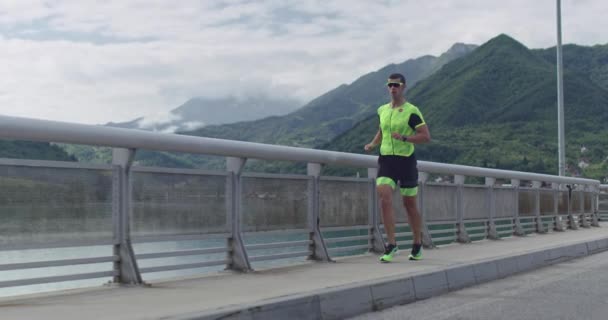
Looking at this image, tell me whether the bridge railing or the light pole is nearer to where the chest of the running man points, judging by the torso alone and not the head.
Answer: the bridge railing

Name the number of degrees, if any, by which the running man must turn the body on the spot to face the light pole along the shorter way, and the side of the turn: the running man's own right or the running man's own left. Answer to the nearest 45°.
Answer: approximately 135° to the running man's own right

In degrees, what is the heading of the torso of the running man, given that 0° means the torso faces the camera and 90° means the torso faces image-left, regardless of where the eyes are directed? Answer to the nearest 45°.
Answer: approximately 45°
